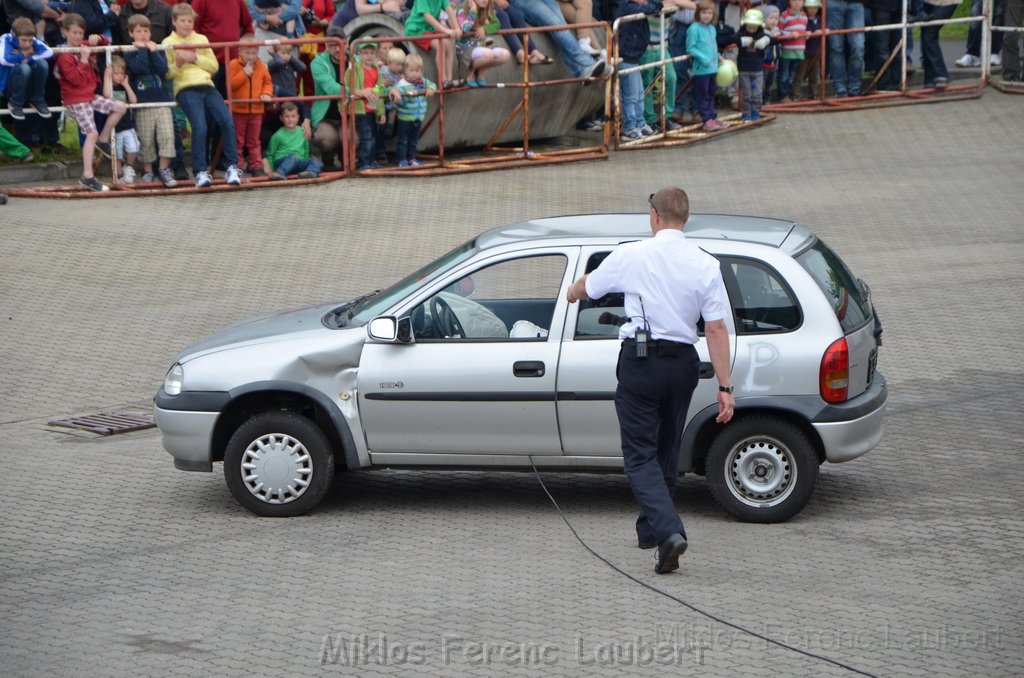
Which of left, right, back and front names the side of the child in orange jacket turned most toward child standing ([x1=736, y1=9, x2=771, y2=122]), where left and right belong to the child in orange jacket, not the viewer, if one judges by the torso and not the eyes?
left

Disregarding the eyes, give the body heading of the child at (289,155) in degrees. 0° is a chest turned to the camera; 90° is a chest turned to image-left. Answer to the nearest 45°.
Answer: approximately 0°

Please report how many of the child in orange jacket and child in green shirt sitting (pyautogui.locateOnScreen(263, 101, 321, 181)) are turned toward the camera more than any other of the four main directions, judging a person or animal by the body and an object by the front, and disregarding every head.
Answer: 2

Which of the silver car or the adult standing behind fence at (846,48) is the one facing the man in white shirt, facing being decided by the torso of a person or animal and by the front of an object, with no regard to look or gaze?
the adult standing behind fence

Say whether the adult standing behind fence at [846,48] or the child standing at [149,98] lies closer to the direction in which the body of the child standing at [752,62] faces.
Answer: the child standing

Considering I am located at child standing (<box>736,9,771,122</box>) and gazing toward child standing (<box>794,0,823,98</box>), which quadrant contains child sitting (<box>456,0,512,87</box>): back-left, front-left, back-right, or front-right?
back-left

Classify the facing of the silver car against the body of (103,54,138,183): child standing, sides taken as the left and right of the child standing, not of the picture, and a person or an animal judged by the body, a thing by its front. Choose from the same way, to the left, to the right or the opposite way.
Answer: to the right

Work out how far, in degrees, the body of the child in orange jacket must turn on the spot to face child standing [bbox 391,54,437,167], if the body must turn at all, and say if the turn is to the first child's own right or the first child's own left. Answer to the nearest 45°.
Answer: approximately 90° to the first child's own left

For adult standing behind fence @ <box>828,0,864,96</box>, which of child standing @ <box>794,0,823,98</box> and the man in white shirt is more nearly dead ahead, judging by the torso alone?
the man in white shirt
